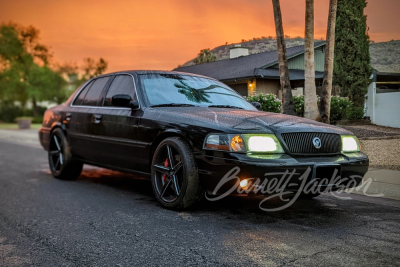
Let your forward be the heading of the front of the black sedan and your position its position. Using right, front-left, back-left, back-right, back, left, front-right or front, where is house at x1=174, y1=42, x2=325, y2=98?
back-left

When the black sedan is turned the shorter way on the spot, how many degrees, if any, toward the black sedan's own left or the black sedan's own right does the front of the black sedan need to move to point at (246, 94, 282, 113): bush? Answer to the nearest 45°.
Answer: approximately 135° to the black sedan's own left

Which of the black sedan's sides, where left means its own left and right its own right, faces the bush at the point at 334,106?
left

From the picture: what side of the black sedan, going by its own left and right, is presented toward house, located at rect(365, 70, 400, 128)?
left

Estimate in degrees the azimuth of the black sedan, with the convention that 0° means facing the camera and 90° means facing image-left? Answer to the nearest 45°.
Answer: approximately 315°

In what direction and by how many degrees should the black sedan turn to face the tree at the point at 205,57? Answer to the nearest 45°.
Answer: approximately 135° to its left

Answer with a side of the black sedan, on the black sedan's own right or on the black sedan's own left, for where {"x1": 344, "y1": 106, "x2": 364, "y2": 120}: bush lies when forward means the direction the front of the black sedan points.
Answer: on the black sedan's own left

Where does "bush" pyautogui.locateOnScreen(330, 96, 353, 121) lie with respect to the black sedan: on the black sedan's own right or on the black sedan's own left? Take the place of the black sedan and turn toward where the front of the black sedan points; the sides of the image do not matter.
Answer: on the black sedan's own left
